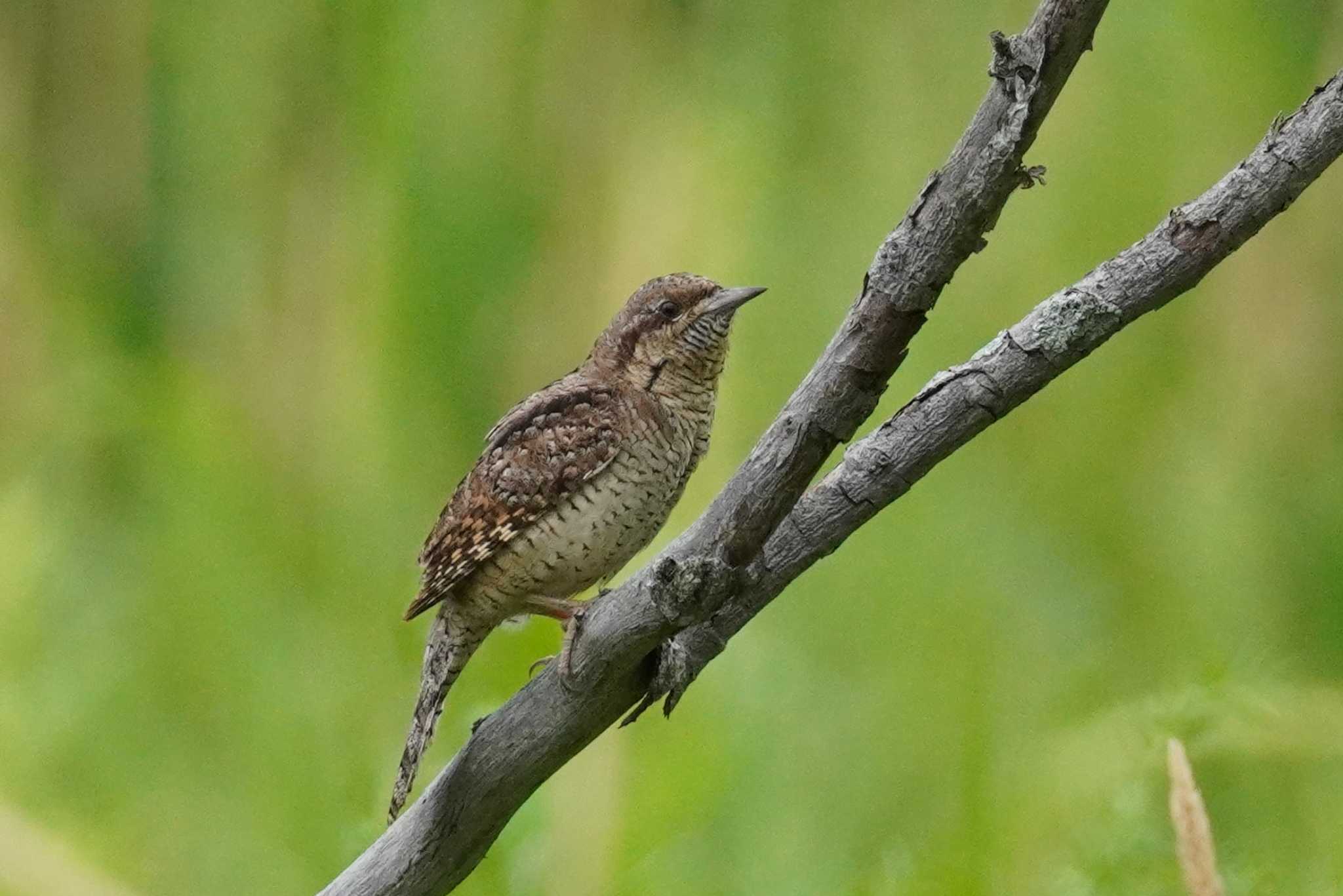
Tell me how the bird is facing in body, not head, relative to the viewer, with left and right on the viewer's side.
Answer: facing to the right of the viewer
